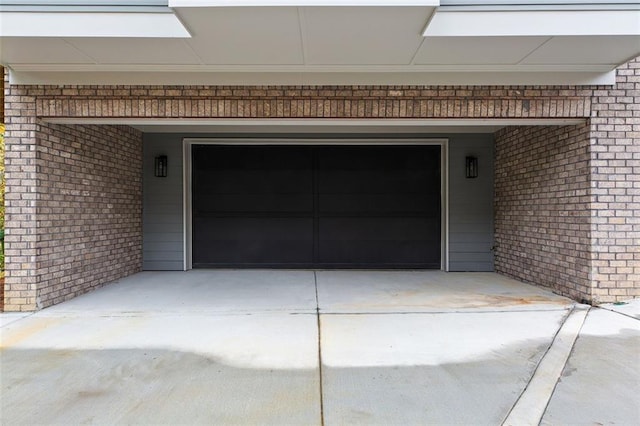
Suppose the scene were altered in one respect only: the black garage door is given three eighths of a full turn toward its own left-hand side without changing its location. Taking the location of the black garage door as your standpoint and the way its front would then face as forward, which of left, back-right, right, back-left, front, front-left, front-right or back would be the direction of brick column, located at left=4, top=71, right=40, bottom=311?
back

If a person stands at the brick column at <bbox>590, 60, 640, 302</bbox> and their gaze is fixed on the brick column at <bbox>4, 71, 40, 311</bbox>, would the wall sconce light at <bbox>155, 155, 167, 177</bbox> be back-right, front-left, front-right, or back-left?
front-right

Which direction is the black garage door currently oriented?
toward the camera

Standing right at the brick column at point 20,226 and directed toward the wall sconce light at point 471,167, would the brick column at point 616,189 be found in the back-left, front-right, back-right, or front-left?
front-right

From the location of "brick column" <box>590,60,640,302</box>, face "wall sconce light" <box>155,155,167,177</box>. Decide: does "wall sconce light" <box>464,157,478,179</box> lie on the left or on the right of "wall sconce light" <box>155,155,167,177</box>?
right

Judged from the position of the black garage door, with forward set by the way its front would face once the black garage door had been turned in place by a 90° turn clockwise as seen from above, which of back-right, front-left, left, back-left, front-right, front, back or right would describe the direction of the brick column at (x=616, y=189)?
back-left

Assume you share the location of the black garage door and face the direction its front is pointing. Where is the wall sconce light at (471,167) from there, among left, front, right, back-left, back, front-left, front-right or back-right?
left

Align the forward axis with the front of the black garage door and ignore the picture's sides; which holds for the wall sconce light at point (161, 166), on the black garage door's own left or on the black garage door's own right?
on the black garage door's own right
